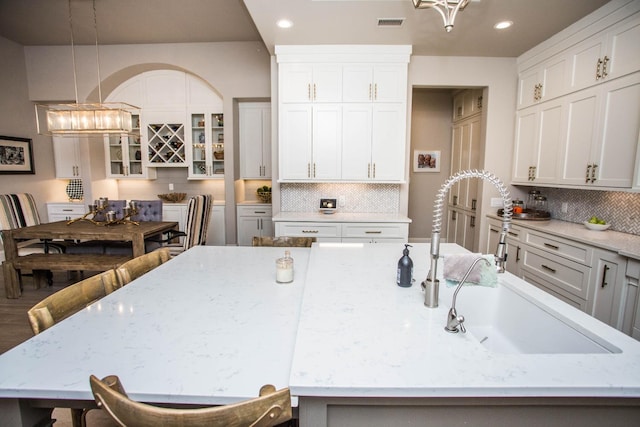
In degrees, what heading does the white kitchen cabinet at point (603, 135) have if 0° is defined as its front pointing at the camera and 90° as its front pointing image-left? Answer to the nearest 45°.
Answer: approximately 45°

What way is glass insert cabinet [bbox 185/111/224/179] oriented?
toward the camera

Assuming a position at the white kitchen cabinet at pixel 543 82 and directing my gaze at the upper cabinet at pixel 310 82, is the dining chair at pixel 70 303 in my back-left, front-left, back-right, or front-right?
front-left

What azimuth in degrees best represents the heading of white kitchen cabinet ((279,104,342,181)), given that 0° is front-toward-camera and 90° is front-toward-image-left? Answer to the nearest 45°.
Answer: approximately 0°

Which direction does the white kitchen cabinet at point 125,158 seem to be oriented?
toward the camera

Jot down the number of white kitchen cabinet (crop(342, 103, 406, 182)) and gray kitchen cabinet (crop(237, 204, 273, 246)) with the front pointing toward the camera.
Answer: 2

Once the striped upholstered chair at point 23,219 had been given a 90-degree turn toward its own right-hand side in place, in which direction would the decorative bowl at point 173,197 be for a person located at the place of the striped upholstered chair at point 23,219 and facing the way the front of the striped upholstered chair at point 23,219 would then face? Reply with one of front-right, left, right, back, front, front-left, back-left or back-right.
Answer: back-left

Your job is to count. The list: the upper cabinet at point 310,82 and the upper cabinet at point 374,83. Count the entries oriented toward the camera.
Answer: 2

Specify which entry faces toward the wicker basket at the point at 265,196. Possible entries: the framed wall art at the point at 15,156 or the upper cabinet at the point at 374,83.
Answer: the framed wall art

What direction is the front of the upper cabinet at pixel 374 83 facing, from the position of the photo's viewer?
facing the viewer

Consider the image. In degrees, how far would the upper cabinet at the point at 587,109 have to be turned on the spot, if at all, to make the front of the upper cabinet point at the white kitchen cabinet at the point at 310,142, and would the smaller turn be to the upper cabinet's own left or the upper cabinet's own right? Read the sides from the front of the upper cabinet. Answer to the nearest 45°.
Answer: approximately 45° to the upper cabinet's own right

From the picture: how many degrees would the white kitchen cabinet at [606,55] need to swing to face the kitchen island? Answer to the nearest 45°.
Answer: approximately 45° to its left

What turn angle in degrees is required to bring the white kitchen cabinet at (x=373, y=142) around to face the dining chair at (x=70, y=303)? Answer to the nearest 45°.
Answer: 0° — it already faces it

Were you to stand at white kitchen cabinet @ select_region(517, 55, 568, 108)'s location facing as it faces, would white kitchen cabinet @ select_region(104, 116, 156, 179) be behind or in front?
in front

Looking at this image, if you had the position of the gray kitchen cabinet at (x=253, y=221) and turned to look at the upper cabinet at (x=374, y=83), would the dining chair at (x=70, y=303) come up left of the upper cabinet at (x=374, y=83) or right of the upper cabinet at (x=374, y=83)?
right

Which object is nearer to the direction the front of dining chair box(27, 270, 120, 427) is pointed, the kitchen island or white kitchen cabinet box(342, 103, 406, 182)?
the kitchen island

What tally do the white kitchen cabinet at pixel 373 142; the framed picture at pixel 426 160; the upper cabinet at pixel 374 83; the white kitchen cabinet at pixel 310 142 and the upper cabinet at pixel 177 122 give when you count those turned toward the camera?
5

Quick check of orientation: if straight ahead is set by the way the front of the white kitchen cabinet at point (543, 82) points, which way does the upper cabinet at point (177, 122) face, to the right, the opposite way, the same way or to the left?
to the left
